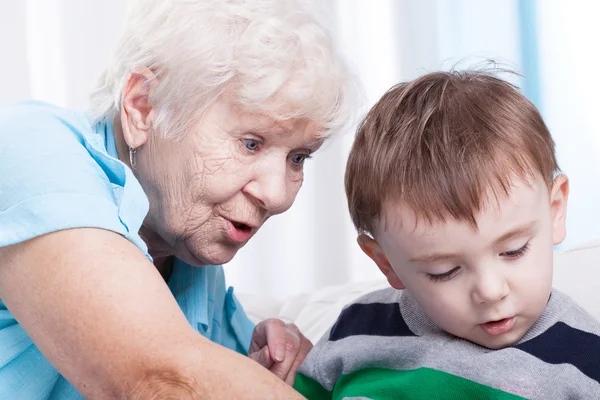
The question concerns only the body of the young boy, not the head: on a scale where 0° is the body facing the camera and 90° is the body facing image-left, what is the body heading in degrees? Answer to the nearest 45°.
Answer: approximately 0°

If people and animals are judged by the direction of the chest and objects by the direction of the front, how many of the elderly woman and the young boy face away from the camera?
0

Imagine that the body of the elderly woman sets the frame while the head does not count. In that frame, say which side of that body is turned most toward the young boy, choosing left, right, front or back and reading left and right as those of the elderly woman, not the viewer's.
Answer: front

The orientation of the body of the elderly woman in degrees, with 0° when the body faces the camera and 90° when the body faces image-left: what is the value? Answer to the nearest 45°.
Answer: approximately 315°
